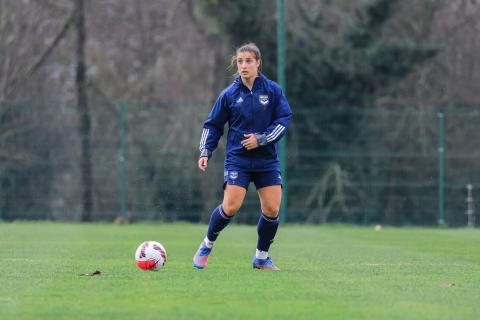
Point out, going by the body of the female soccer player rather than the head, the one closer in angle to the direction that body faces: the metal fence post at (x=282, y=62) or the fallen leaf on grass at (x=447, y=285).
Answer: the fallen leaf on grass

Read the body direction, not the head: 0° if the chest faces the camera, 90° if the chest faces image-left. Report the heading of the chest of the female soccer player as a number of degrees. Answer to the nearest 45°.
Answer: approximately 0°

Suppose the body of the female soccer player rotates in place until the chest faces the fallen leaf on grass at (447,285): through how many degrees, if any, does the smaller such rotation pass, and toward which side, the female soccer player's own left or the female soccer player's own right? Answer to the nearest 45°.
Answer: approximately 45° to the female soccer player's own left

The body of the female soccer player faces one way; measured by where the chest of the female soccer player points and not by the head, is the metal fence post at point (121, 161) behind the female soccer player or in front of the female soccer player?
behind

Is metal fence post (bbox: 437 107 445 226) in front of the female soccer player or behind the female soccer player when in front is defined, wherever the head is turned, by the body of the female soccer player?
behind

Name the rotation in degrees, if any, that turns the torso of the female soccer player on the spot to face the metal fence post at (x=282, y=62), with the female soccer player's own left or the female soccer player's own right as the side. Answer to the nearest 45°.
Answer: approximately 180°
